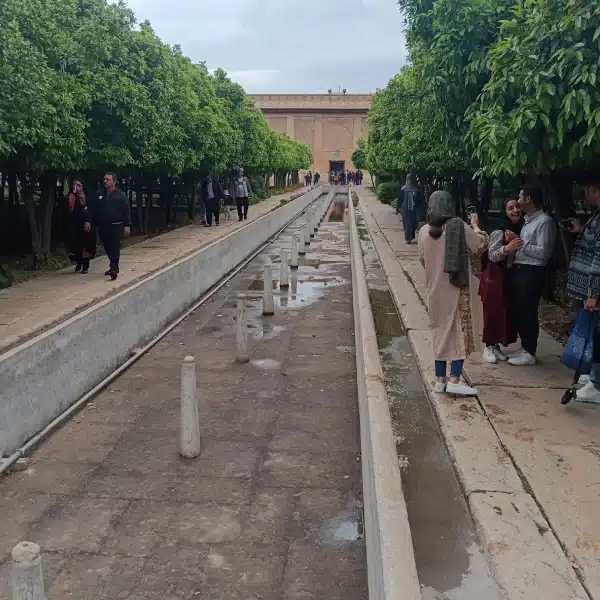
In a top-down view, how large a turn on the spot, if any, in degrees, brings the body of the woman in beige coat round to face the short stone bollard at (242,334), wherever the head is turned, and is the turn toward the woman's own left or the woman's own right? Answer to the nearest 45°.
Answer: approximately 90° to the woman's own left

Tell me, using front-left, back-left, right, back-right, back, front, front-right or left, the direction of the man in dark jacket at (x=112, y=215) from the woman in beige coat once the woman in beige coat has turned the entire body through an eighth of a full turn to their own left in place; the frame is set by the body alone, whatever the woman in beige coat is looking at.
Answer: front-left

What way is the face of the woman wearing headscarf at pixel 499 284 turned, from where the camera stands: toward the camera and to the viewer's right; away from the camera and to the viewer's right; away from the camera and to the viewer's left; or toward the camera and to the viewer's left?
toward the camera and to the viewer's right

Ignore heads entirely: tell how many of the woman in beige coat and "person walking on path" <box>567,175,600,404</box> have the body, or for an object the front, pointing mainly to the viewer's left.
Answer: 1

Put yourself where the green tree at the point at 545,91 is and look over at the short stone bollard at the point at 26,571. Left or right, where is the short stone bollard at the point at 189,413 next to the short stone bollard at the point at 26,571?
right

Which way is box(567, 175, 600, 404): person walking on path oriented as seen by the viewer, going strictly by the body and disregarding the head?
to the viewer's left

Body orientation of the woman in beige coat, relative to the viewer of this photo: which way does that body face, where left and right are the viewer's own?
facing away from the viewer and to the right of the viewer
